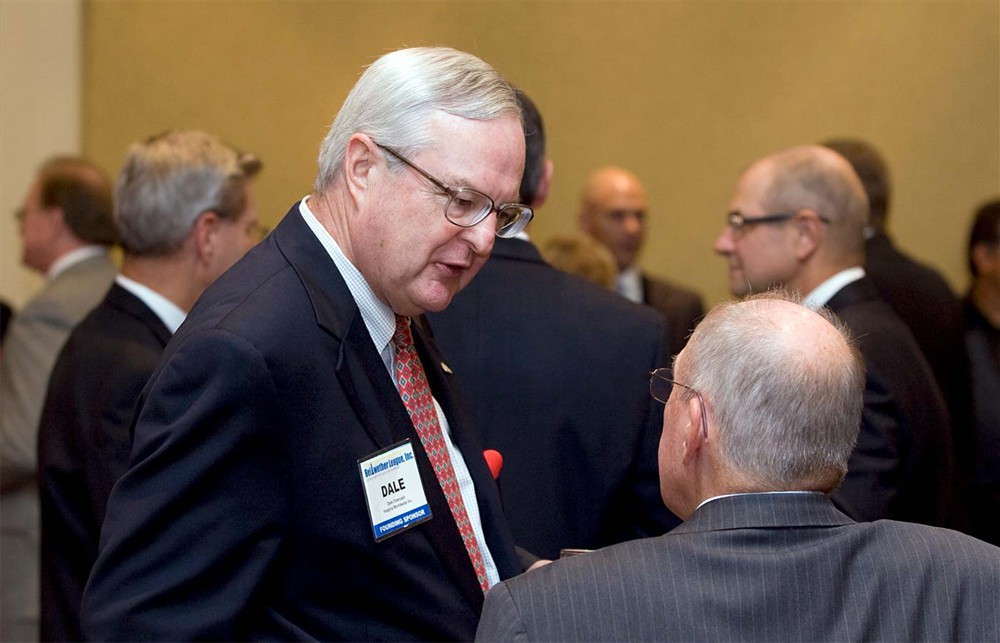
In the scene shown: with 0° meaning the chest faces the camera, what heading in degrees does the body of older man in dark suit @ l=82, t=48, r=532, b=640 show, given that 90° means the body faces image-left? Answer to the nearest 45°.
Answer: approximately 315°

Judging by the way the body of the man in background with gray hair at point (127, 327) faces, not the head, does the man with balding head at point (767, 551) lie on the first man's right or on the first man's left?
on the first man's right

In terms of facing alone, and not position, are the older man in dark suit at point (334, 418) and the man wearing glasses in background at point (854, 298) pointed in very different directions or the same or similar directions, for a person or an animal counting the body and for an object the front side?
very different directions

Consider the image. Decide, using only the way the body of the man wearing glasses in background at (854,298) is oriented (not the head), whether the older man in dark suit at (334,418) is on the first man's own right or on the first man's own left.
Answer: on the first man's own left

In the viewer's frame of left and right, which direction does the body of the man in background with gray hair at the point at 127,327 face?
facing away from the viewer and to the right of the viewer

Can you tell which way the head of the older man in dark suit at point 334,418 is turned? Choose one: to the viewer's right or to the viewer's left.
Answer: to the viewer's right

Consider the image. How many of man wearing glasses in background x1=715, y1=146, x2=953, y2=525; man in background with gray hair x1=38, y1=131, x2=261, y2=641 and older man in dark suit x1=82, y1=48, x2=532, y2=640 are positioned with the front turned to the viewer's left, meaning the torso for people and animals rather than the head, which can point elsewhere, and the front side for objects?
1

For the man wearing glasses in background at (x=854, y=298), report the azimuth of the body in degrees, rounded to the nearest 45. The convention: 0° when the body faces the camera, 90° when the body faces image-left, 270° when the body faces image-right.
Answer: approximately 90°

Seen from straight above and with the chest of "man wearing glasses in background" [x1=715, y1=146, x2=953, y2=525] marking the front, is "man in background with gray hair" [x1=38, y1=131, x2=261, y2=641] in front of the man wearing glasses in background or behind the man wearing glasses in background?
in front

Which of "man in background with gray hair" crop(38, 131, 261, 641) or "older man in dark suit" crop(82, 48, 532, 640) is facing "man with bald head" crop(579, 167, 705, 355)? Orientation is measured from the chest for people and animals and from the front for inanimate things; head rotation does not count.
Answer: the man in background with gray hair

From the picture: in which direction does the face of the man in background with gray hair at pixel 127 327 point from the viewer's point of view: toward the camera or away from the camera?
away from the camera

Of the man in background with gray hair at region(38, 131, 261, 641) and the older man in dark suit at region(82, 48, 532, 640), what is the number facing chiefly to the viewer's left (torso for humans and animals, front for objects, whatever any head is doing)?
0

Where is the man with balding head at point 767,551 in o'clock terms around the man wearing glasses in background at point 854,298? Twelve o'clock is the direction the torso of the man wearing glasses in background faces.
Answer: The man with balding head is roughly at 9 o'clock from the man wearing glasses in background.
